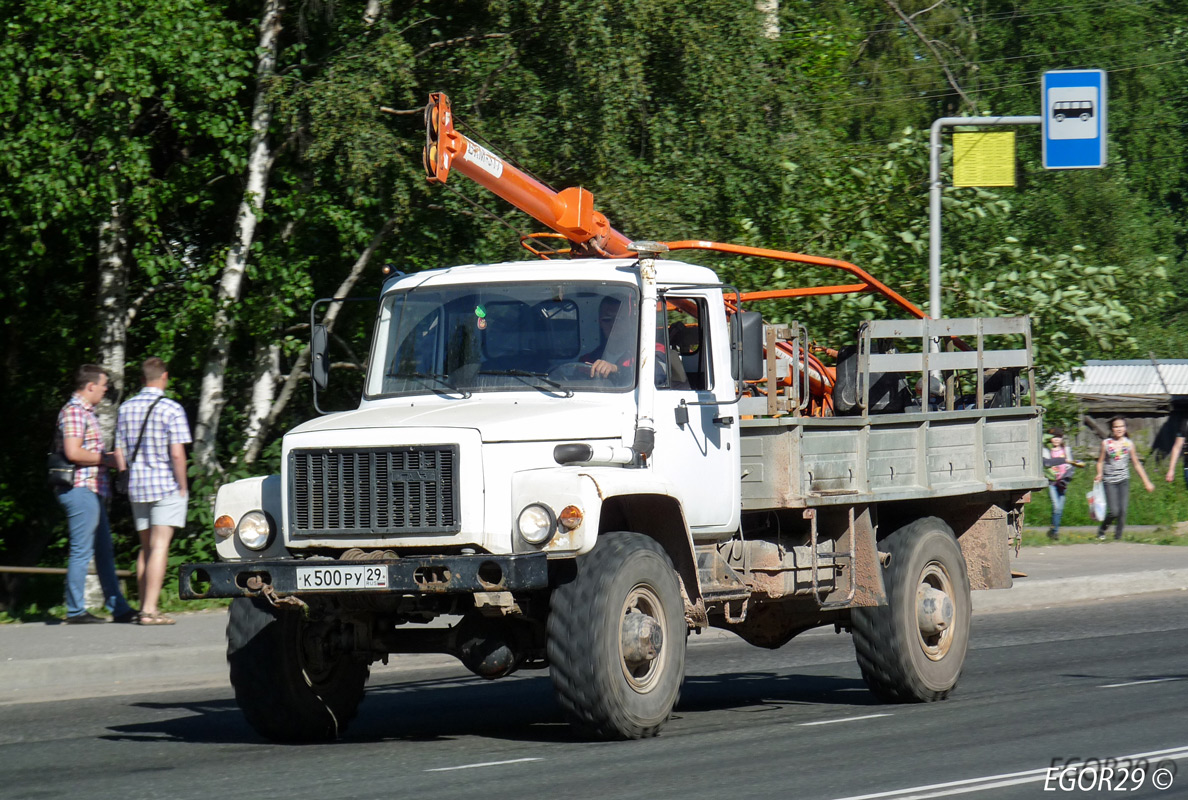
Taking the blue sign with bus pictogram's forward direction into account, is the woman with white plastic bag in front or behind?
behind

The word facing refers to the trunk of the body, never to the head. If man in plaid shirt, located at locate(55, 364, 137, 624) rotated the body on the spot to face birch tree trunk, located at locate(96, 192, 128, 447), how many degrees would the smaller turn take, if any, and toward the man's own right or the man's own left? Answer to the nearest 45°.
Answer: approximately 90° to the man's own left

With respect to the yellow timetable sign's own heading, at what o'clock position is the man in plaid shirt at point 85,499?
The man in plaid shirt is roughly at 2 o'clock from the yellow timetable sign.

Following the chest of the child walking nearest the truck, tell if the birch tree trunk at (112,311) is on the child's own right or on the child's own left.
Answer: on the child's own right

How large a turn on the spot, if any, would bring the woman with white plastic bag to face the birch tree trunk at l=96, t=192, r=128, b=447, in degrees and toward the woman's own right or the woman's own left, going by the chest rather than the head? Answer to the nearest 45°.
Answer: approximately 45° to the woman's own right

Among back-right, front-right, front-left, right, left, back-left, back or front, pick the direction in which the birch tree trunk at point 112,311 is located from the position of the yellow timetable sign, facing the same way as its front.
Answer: right

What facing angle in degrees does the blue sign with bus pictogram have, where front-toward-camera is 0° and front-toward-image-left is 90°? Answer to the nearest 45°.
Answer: approximately 0°

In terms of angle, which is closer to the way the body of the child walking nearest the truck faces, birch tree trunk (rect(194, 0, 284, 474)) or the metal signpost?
the metal signpost

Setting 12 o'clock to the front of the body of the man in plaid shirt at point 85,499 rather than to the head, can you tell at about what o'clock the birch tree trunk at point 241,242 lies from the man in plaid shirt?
The birch tree trunk is roughly at 10 o'clock from the man in plaid shirt.

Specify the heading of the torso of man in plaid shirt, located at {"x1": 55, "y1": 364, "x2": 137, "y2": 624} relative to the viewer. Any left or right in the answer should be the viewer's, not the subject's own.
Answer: facing to the right of the viewer

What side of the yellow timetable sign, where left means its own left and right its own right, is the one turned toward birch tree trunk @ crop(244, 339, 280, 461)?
right
